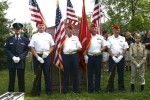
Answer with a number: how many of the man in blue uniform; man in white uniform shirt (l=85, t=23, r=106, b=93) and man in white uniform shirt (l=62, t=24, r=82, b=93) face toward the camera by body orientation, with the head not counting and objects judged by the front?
3

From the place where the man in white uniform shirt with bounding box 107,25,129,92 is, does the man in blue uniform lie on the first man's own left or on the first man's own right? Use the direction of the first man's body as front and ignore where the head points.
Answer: on the first man's own right

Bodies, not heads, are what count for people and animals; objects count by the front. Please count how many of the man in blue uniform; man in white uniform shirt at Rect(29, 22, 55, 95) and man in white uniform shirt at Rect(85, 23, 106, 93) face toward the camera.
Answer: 3

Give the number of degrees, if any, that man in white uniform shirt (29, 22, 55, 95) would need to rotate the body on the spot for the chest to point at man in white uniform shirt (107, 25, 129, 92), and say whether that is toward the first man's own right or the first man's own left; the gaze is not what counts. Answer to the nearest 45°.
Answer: approximately 90° to the first man's own left

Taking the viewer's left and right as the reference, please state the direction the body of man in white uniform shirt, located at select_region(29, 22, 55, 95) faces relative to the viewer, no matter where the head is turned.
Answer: facing the viewer

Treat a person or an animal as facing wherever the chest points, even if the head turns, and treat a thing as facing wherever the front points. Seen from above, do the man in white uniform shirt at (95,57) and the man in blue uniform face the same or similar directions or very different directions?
same or similar directions

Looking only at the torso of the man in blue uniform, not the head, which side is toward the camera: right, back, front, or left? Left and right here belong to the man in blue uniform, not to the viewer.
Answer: front

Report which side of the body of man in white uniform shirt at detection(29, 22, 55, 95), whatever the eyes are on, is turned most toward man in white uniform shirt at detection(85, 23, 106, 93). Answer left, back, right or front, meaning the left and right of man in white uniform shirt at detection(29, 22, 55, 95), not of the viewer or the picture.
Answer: left

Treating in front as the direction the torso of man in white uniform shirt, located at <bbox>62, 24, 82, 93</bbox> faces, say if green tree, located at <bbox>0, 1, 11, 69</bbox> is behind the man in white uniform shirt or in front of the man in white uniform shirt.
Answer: behind

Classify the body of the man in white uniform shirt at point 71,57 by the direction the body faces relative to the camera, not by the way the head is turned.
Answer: toward the camera
